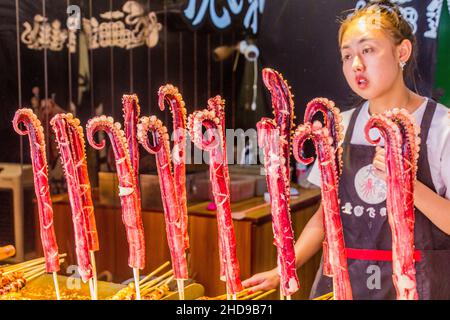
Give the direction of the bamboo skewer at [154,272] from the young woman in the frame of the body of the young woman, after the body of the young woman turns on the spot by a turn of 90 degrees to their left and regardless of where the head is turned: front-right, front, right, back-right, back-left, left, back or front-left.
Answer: back-right

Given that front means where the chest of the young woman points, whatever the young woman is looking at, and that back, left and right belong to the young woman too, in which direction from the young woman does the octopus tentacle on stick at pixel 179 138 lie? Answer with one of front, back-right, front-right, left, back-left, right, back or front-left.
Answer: front-right

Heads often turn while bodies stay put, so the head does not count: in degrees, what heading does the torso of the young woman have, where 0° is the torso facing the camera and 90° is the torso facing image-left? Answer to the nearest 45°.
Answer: approximately 45°

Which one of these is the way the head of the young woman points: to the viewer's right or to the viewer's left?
to the viewer's left

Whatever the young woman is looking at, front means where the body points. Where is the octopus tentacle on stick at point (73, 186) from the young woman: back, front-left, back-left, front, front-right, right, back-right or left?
front-right

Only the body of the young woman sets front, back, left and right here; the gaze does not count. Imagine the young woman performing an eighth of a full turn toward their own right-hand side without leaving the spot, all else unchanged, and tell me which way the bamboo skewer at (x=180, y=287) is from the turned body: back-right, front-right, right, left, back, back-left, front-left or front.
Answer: front

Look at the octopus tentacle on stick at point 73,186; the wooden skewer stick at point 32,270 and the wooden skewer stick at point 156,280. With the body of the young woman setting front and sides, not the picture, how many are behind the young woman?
0
